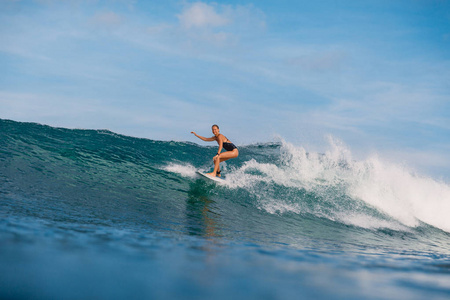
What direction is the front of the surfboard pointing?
to the viewer's left
